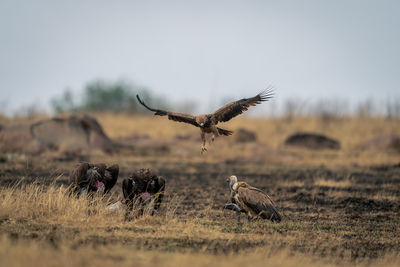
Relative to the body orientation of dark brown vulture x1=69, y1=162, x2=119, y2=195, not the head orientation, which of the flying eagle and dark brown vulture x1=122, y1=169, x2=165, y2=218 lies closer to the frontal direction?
the dark brown vulture

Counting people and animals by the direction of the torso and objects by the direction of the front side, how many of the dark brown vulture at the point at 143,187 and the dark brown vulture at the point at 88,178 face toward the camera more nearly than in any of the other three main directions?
2

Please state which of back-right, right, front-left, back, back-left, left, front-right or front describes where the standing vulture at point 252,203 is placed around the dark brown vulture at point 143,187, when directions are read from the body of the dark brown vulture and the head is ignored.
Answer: left

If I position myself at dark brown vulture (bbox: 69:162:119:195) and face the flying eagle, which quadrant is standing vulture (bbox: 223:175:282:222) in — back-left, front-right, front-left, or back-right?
front-right

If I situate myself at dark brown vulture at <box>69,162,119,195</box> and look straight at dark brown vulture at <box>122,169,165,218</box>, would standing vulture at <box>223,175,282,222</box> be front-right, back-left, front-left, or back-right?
front-left

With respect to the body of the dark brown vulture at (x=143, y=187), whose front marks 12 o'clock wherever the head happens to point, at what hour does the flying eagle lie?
The flying eagle is roughly at 7 o'clock from the dark brown vulture.

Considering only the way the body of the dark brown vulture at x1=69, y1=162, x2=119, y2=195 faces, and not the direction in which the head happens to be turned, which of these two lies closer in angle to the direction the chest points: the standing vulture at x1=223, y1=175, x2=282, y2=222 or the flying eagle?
the standing vulture

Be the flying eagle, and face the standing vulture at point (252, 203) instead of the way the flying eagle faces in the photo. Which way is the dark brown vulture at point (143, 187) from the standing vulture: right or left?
right

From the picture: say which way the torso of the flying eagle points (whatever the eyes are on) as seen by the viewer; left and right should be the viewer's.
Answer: facing the viewer and to the left of the viewer

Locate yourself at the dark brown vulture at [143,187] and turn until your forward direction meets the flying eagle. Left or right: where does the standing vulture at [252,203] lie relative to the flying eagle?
right

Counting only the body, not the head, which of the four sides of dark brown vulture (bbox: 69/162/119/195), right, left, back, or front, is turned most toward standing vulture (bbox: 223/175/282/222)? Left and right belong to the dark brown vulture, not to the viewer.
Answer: left

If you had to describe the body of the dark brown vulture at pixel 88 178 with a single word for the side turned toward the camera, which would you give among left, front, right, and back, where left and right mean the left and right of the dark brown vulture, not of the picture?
front

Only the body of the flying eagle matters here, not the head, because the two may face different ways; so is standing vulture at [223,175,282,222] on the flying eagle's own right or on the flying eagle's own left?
on the flying eagle's own left

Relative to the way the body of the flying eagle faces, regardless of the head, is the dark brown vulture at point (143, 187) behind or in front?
in front

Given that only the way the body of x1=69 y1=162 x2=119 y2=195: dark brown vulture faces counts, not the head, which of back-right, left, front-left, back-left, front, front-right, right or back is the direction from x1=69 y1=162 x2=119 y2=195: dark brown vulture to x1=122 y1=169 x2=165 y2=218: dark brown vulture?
front-left

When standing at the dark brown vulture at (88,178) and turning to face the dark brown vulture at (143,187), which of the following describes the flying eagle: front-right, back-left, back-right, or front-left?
front-left
